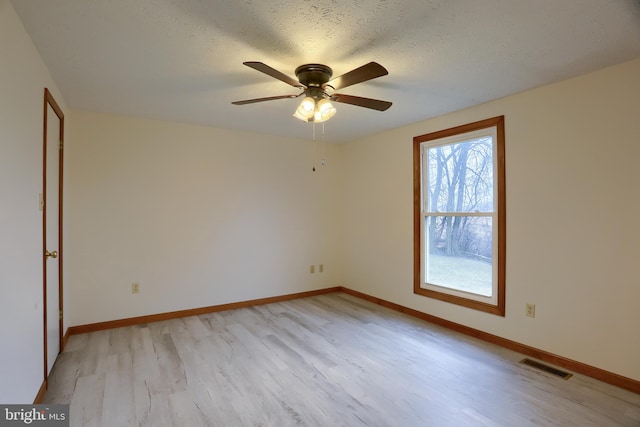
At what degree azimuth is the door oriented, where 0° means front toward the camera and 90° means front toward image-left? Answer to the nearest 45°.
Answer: approximately 270°

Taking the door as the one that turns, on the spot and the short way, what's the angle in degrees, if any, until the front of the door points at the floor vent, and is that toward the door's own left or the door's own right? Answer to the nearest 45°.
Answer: approximately 45° to the door's own right

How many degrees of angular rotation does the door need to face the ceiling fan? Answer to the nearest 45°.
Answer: approximately 45° to its right

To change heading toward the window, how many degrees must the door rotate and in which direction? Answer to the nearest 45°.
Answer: approximately 45° to its right
